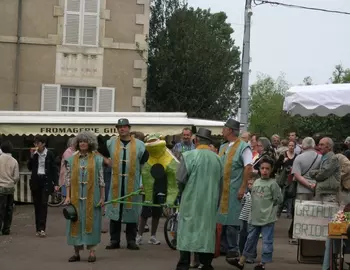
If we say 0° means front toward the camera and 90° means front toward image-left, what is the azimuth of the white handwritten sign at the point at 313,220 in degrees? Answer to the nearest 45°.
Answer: approximately 0°

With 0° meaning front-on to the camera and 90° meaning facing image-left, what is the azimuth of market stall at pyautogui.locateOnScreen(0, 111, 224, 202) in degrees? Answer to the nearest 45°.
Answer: approximately 0°

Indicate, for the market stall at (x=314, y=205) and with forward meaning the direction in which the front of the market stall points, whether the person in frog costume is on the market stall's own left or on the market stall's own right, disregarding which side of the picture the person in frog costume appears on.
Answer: on the market stall's own right

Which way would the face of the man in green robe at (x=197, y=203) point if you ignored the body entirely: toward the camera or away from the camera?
away from the camera

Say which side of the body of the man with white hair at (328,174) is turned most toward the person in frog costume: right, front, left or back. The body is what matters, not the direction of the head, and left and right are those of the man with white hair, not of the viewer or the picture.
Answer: front
